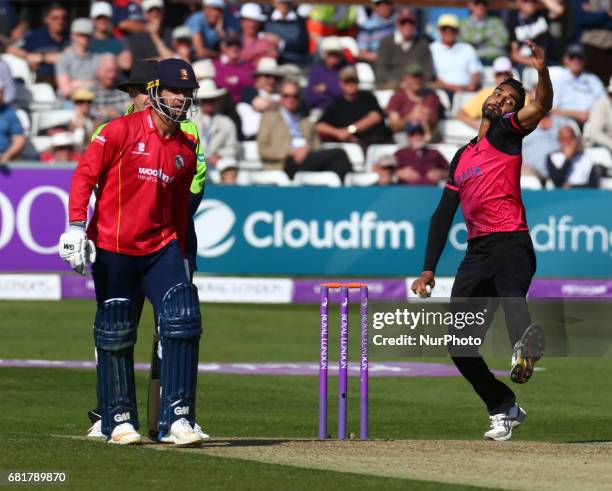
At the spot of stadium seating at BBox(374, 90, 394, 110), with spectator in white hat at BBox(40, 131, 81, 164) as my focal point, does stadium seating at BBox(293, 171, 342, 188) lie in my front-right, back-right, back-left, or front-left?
front-left

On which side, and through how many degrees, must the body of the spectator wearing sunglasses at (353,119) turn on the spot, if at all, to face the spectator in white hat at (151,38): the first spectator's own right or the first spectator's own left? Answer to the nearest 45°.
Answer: approximately 90° to the first spectator's own right

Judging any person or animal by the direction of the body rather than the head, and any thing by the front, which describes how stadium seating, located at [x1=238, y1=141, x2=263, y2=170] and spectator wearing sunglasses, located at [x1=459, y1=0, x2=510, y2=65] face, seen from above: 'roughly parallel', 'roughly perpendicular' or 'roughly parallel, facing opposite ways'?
roughly parallel

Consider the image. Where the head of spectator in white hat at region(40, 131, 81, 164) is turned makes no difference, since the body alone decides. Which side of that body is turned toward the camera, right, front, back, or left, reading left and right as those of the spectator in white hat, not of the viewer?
front

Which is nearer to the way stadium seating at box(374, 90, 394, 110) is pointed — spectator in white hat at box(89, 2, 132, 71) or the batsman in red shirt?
the batsman in red shirt

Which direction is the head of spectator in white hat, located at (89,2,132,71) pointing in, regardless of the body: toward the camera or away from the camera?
toward the camera

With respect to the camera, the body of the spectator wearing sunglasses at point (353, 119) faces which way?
toward the camera

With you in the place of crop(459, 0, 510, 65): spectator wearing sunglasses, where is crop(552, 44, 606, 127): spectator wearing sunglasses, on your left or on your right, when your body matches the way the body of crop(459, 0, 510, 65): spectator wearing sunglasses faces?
on your left

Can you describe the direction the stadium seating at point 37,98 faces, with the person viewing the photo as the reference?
facing the viewer

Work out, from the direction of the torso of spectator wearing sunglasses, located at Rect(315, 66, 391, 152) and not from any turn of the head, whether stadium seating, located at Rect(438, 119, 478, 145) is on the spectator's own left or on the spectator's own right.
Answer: on the spectator's own left

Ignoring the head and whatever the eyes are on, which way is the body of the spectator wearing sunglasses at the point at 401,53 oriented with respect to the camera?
toward the camera

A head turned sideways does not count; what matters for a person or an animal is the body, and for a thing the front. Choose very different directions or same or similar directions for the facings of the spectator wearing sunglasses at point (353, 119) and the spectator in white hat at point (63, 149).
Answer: same or similar directions

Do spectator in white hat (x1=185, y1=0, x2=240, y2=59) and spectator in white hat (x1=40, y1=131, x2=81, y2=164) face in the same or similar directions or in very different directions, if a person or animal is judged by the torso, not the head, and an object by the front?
same or similar directions

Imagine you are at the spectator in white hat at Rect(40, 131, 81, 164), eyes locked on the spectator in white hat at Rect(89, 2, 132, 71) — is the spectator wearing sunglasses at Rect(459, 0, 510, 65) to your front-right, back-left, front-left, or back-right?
front-right

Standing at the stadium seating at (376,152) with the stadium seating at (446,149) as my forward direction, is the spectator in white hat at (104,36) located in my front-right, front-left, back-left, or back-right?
back-left

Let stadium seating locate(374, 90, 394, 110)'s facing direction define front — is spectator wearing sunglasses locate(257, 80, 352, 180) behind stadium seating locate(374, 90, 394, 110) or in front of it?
in front
